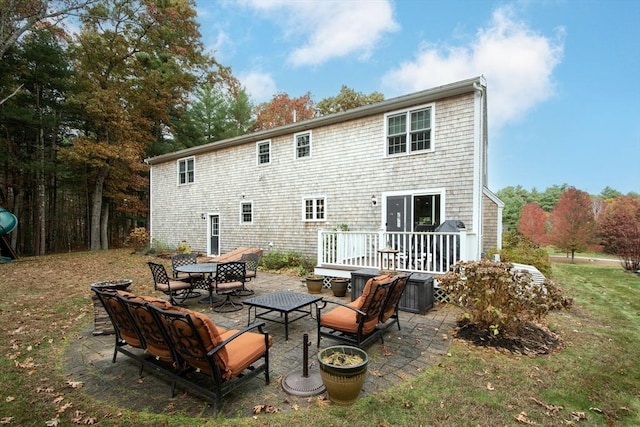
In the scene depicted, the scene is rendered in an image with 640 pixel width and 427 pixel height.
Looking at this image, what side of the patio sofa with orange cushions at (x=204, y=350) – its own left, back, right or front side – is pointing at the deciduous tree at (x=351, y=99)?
front

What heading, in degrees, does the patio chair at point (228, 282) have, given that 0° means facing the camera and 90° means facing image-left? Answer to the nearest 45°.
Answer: approximately 135°

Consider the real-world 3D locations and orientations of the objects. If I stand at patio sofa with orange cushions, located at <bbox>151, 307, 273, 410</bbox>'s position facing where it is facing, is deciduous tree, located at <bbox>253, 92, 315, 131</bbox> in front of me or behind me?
in front

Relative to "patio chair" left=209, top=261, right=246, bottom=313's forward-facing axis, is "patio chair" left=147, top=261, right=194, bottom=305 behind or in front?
in front

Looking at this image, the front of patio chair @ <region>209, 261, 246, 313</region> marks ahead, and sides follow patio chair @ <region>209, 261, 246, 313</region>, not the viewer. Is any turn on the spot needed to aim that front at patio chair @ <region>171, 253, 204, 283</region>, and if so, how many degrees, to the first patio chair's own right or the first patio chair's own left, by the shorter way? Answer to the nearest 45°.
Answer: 0° — it already faces it

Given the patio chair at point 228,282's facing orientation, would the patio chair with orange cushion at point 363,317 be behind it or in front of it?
behind

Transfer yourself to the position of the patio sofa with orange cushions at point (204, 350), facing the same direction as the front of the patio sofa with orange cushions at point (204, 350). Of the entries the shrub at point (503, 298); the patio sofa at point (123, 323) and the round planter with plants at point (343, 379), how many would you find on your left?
1

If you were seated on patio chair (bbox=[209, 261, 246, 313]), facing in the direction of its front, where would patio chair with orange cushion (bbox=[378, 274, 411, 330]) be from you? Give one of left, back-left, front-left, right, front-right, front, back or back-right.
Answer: back

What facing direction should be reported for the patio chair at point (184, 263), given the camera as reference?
facing the viewer and to the right of the viewer

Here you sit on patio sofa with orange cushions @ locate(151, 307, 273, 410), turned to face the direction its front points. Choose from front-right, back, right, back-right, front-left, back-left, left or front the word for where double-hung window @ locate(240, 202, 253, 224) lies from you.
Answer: front-left

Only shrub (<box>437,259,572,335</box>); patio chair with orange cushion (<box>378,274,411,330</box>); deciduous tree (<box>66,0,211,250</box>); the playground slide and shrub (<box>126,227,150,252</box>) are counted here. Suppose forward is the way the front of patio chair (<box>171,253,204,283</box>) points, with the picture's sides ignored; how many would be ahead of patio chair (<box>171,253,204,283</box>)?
2

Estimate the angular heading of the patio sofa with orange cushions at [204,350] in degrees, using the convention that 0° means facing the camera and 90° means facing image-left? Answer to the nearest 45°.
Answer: approximately 225°

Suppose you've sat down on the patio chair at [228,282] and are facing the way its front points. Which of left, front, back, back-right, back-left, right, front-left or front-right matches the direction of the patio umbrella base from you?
back-left
